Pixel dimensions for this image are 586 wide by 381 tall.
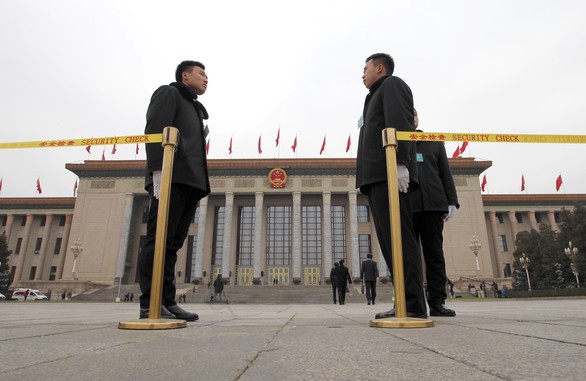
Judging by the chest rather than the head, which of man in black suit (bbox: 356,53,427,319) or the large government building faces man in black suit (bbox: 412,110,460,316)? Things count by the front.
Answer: the large government building

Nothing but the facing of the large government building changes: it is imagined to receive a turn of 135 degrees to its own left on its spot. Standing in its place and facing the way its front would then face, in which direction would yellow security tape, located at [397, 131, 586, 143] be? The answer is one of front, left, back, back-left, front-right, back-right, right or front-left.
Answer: back-right

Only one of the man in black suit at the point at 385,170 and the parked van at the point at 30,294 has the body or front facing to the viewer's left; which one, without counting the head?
the man in black suit

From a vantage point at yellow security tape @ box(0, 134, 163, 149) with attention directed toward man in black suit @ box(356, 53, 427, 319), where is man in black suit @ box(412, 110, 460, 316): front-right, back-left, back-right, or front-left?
front-left

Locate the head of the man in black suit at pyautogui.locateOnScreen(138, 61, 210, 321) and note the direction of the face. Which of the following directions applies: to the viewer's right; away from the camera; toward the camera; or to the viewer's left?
to the viewer's right

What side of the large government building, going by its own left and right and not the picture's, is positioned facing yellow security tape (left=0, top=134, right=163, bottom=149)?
front

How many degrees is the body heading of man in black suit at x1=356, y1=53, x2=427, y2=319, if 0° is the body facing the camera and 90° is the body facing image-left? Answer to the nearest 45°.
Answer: approximately 90°

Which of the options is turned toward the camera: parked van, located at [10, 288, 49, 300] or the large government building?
the large government building

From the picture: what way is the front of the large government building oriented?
toward the camera

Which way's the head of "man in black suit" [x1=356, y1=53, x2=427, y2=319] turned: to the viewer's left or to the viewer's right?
to the viewer's left

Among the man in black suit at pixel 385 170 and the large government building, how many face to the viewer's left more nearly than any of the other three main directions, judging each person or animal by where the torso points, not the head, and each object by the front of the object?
1

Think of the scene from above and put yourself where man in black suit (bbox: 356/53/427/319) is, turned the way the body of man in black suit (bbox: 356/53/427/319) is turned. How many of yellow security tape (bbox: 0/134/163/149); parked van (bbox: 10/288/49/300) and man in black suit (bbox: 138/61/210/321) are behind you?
0

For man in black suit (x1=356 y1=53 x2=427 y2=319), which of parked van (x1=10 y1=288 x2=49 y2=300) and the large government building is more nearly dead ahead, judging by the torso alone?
the parked van
